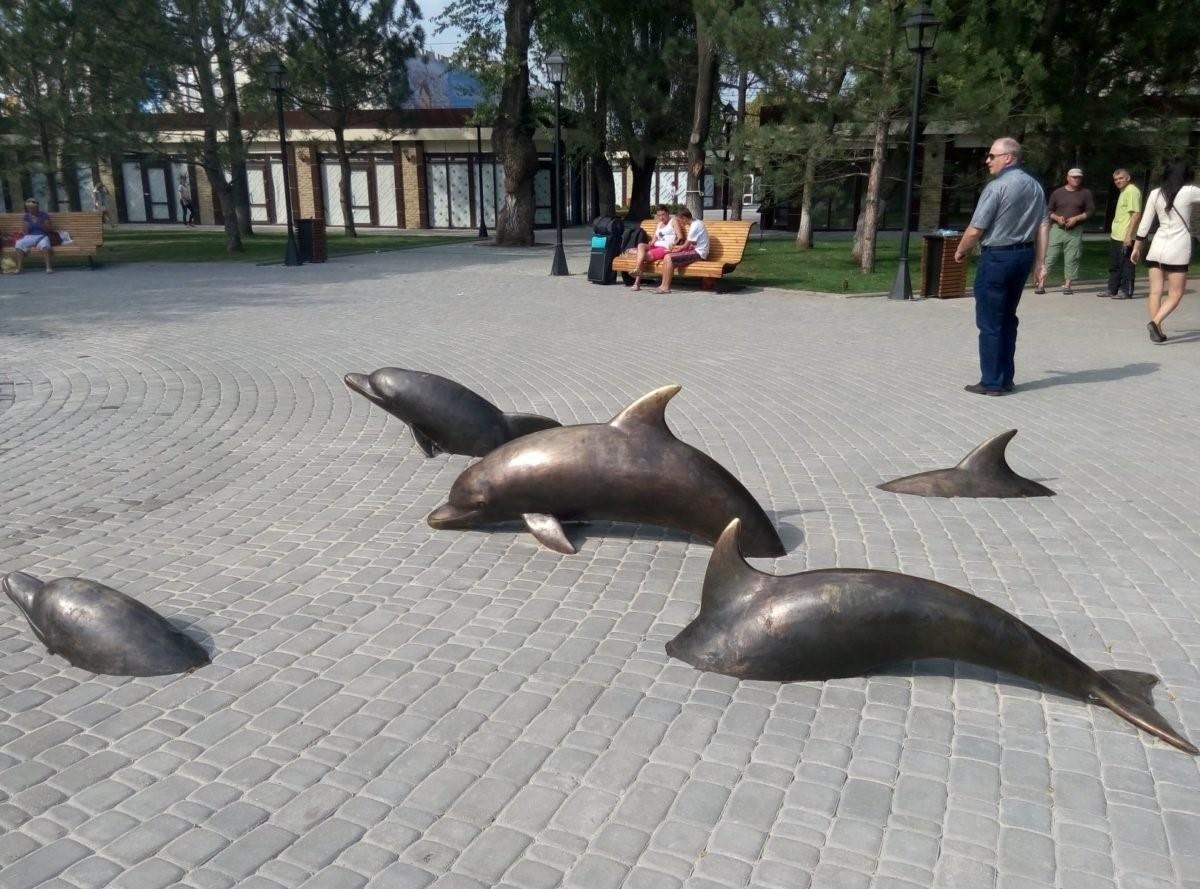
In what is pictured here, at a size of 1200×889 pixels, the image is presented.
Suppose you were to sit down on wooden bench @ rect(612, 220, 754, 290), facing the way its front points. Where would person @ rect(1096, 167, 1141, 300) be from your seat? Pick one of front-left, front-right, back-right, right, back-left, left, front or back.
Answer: back-left

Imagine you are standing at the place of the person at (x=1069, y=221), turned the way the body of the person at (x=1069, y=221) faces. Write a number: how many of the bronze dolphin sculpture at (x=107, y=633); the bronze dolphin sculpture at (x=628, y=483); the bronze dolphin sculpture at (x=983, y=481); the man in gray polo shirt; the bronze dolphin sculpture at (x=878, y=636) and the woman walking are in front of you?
6

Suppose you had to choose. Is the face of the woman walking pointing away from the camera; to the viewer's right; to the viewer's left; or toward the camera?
away from the camera

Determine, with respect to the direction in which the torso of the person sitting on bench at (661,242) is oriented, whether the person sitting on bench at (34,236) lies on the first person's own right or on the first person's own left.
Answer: on the first person's own right

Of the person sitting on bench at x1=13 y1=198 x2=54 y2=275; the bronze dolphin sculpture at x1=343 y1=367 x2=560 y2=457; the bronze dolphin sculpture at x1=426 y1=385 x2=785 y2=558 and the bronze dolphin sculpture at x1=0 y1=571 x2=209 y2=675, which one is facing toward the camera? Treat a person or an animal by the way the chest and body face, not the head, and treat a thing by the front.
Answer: the person sitting on bench

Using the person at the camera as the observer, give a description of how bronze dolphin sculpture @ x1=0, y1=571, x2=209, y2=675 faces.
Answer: facing to the left of the viewer

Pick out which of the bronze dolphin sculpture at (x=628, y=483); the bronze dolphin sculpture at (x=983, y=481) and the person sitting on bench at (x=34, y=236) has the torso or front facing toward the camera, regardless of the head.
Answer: the person sitting on bench

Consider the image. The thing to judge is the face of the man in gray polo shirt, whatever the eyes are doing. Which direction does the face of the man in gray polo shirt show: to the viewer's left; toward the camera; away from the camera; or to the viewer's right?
to the viewer's left

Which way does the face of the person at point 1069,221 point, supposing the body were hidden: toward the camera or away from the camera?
toward the camera

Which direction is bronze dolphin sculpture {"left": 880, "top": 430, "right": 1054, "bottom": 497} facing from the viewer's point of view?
to the viewer's left

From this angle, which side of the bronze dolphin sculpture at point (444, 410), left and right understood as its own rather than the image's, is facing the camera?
left

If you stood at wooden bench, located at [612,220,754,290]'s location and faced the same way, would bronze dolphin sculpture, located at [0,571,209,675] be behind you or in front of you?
in front

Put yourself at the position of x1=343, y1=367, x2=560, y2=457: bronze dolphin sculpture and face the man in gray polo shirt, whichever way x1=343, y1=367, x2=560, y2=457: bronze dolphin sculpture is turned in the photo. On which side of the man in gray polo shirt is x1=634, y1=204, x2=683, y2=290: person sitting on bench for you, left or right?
left

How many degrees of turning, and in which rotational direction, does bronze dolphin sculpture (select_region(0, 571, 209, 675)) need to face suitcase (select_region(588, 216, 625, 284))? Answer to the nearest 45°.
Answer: approximately 135° to its right

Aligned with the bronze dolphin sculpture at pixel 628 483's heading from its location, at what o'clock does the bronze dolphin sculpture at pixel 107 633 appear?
the bronze dolphin sculpture at pixel 107 633 is roughly at 11 o'clock from the bronze dolphin sculpture at pixel 628 483.

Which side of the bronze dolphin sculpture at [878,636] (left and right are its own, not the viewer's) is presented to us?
left

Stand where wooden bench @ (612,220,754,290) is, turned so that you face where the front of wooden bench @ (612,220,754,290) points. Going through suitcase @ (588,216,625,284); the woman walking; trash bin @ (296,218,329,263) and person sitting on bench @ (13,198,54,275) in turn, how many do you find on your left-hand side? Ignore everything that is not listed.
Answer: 1

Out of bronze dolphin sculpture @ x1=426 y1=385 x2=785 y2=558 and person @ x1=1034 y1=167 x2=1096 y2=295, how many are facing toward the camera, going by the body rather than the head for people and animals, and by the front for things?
1
